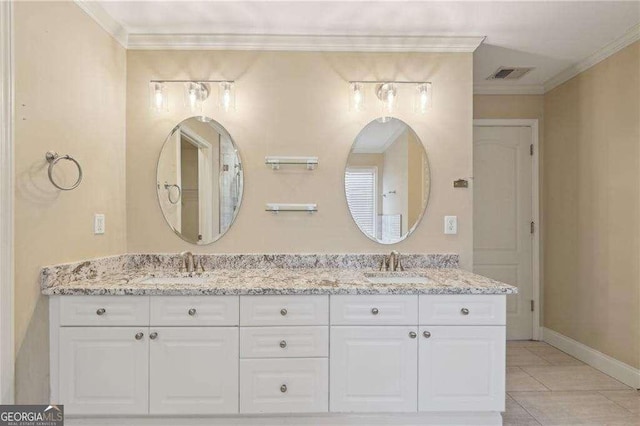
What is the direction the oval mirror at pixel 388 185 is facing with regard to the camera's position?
facing the viewer

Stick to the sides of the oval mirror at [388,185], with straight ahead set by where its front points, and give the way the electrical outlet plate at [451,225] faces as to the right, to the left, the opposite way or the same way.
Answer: the same way

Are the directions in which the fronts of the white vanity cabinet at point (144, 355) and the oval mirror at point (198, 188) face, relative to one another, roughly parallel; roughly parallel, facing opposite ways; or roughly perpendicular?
roughly parallel

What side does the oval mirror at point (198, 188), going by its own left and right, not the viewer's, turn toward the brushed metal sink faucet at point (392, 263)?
left

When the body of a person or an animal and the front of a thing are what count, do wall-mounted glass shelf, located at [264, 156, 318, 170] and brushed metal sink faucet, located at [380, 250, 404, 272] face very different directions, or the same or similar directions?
same or similar directions

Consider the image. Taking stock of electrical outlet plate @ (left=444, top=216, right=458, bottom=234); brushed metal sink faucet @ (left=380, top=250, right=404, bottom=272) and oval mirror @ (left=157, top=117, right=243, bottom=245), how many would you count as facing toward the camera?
3

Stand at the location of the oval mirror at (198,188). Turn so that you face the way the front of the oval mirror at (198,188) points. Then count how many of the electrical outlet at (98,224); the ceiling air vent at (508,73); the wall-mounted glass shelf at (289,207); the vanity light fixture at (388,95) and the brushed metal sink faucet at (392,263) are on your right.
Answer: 1

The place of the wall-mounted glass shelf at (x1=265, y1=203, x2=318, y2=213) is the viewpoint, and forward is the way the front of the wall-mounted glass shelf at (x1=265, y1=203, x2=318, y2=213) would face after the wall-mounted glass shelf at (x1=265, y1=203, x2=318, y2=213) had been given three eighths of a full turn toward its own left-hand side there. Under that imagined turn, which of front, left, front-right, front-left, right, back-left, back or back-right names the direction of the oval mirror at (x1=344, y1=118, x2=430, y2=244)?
front-right

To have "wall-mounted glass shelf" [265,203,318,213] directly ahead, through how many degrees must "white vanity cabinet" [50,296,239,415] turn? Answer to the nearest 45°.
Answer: approximately 90° to its left

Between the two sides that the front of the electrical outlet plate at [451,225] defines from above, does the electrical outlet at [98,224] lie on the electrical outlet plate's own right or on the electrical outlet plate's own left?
on the electrical outlet plate's own right

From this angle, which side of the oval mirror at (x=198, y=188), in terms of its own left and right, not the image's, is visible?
front

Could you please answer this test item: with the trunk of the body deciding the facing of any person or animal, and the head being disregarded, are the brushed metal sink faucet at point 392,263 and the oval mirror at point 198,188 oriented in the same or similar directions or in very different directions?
same or similar directions

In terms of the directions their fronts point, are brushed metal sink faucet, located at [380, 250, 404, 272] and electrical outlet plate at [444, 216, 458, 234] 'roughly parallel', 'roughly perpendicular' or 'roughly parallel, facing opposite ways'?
roughly parallel

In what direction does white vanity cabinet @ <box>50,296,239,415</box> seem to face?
toward the camera

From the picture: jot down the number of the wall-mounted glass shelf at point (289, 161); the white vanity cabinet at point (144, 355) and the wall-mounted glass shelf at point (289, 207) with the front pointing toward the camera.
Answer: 3

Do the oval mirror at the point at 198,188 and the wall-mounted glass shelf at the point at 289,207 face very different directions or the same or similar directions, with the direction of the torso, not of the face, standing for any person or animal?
same or similar directions

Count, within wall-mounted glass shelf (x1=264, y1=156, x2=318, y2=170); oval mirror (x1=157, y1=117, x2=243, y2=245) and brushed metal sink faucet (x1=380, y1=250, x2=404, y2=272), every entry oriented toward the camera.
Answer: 3
